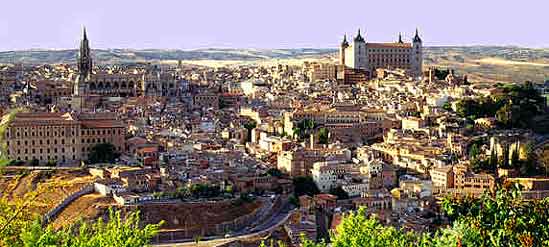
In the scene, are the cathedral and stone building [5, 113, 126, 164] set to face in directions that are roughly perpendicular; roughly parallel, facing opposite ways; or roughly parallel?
roughly perpendicular

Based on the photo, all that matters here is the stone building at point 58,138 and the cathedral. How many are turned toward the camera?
1

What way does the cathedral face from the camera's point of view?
to the viewer's left

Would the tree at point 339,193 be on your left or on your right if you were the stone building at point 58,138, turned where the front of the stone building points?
on your left

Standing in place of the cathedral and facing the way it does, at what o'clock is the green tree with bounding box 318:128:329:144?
The green tree is roughly at 8 o'clock from the cathedral.

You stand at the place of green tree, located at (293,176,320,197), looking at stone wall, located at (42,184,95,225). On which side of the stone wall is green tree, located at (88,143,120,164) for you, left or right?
right

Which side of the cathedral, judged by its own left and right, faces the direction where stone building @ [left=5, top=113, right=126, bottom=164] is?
left

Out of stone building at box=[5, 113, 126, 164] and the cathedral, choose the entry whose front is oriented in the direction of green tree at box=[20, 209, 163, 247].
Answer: the stone building

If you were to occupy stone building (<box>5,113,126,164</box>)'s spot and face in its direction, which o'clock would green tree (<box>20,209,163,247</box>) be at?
The green tree is roughly at 12 o'clock from the stone building.

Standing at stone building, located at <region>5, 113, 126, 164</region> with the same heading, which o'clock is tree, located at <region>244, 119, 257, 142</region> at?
The tree is roughly at 8 o'clock from the stone building.

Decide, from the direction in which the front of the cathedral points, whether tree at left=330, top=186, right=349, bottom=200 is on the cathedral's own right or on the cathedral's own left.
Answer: on the cathedral's own left

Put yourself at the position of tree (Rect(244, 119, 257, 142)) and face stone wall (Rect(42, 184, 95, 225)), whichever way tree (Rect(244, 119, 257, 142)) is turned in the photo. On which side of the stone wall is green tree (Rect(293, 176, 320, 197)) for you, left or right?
left

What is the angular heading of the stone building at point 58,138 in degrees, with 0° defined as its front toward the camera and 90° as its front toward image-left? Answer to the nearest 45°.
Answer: approximately 0°
